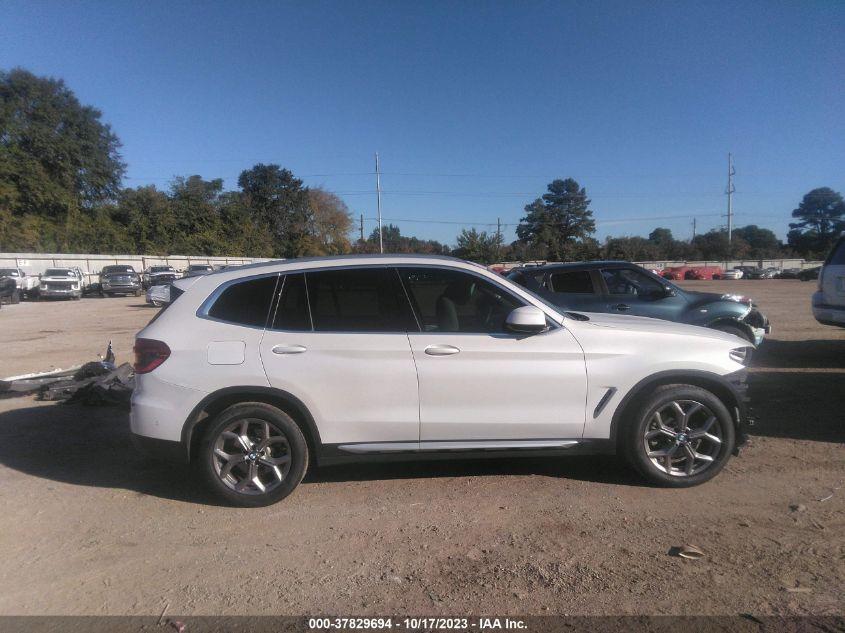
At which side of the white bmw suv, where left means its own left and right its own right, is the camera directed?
right

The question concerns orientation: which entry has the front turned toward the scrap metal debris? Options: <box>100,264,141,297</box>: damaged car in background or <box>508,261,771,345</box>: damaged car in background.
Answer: <box>100,264,141,297</box>: damaged car in background

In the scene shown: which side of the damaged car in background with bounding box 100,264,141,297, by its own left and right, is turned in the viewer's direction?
front

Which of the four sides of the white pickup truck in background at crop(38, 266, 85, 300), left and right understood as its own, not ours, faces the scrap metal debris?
front

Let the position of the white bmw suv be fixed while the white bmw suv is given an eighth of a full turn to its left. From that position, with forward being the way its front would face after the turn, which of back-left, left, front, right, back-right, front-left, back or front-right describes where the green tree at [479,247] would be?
front-left

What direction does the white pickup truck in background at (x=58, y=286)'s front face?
toward the camera

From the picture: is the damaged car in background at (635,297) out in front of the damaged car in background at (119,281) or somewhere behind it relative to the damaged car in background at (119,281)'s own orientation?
in front

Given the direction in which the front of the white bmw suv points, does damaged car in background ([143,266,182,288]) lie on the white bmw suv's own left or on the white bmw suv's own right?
on the white bmw suv's own left

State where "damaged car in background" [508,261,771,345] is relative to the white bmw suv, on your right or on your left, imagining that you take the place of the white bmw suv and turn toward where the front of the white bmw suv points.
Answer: on your left

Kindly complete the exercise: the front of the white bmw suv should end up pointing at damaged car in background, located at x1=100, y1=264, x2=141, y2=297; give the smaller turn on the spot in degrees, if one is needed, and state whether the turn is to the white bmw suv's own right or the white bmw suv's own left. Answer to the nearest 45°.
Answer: approximately 135° to the white bmw suv's own left

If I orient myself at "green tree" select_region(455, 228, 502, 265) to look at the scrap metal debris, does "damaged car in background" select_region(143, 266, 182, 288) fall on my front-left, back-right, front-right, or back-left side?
front-right

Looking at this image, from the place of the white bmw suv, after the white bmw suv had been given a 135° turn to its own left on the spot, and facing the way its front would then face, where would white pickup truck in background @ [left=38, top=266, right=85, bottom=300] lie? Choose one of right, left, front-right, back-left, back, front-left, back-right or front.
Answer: front

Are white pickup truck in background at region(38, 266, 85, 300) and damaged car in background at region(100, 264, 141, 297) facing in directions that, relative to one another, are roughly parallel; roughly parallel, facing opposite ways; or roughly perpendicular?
roughly parallel

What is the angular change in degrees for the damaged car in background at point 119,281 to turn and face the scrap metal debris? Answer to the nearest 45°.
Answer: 0° — it already faces it

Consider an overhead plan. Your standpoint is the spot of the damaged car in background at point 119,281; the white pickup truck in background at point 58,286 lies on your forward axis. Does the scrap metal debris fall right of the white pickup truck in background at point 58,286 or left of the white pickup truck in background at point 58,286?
left

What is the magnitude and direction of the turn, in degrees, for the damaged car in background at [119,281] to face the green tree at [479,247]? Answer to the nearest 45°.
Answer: approximately 90° to its left

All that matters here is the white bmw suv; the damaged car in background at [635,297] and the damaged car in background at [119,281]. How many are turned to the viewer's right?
2

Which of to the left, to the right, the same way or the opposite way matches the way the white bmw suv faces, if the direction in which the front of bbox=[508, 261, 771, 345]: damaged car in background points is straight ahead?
the same way

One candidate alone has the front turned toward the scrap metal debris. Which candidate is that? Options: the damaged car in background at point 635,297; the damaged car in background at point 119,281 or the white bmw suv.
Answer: the damaged car in background at point 119,281

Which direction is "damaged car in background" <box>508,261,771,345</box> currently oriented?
to the viewer's right
